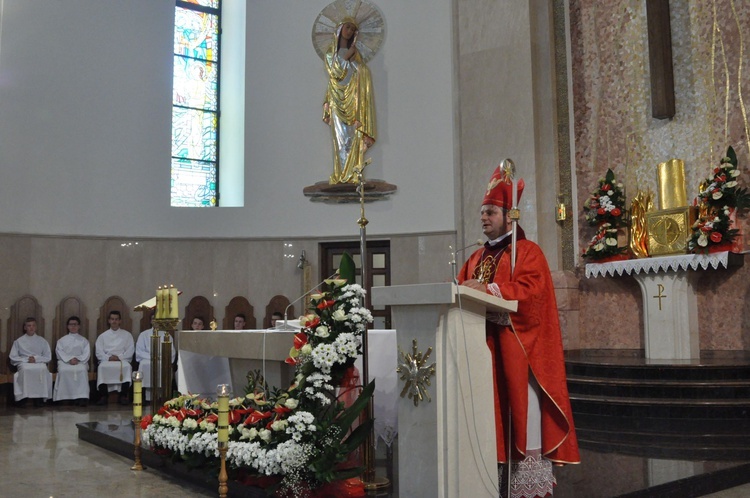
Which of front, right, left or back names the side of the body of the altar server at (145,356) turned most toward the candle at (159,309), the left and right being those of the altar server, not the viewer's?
front

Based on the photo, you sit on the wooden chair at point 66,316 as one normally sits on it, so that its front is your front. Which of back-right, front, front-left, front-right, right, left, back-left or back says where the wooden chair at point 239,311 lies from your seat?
left

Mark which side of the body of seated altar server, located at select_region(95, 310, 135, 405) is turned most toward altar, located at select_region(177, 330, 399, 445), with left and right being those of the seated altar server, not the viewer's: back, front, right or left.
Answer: front

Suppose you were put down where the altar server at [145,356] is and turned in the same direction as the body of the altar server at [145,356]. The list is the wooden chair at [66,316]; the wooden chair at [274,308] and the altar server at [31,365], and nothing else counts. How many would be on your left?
1

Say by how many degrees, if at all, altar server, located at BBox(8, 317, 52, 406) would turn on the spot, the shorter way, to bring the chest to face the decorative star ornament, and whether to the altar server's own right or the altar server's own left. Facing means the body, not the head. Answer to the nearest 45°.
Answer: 0° — they already face it

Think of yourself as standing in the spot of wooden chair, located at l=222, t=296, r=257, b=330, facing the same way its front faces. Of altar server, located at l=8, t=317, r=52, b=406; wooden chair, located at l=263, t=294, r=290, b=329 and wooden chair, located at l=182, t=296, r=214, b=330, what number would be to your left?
1
